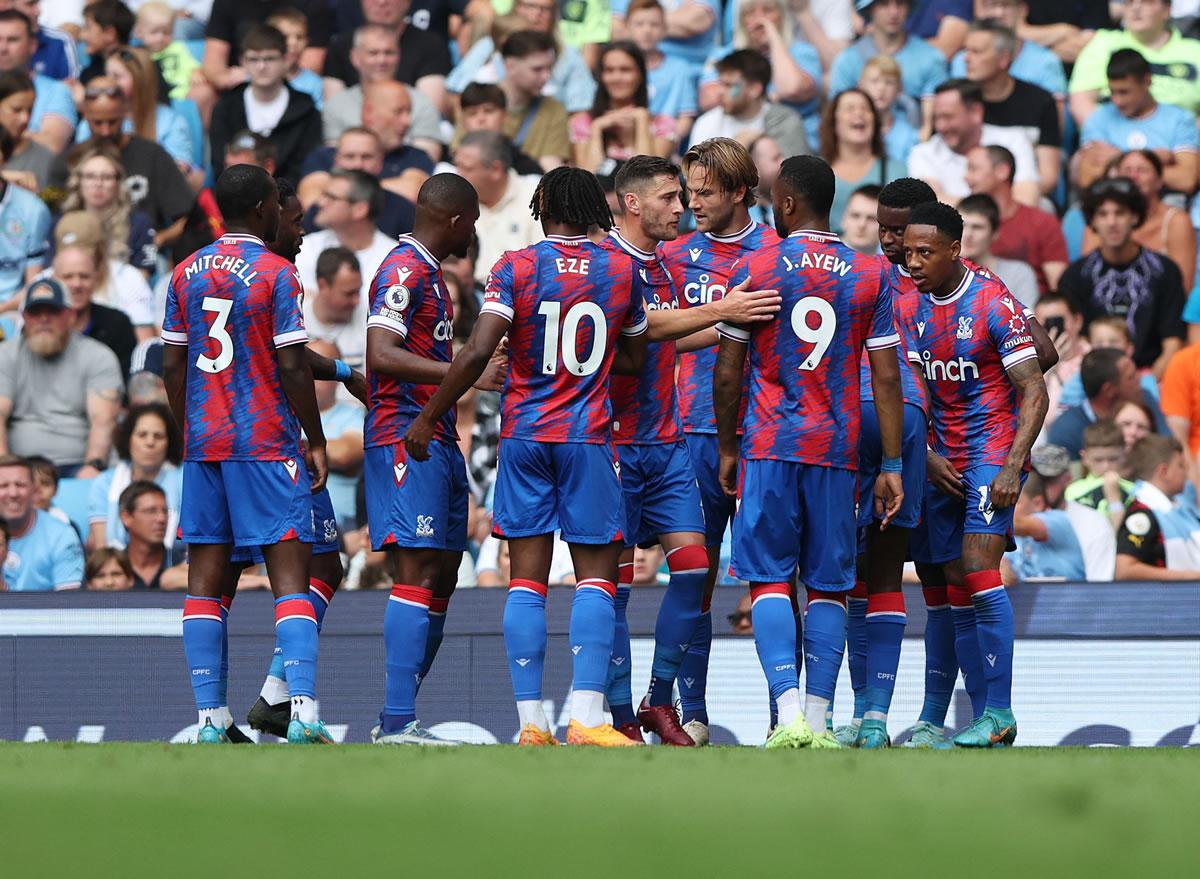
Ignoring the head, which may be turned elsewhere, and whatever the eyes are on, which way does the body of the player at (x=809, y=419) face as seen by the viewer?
away from the camera

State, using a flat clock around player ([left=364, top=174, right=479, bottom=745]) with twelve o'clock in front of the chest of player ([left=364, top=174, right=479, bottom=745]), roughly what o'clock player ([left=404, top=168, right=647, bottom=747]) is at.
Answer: player ([left=404, top=168, right=647, bottom=747]) is roughly at 1 o'clock from player ([left=364, top=174, right=479, bottom=745]).

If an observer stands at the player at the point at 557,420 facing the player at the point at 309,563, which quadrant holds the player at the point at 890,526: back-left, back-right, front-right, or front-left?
back-right

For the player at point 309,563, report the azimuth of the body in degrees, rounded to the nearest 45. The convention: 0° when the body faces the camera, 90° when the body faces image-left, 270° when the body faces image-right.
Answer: approximately 270°

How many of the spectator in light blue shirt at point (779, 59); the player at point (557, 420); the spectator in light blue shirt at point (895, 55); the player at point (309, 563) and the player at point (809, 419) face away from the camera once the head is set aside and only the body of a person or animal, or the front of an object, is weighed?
2

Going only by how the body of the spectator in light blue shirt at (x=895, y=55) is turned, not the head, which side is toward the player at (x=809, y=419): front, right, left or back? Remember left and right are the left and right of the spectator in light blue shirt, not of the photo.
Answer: front

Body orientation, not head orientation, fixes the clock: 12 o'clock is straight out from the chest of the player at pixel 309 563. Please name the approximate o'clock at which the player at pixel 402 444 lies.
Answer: the player at pixel 402 444 is roughly at 2 o'clock from the player at pixel 309 563.

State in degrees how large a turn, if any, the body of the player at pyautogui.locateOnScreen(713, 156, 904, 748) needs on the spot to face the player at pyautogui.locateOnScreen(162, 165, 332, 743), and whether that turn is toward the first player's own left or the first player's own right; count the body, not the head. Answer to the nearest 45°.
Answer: approximately 90° to the first player's own left

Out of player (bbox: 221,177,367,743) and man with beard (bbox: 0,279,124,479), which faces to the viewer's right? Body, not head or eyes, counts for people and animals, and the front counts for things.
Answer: the player

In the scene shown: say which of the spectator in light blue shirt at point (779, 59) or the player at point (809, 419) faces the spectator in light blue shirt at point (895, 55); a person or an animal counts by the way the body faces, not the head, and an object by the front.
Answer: the player

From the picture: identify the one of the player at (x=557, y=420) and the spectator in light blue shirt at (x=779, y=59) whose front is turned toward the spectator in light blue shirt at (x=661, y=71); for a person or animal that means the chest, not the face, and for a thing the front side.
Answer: the player

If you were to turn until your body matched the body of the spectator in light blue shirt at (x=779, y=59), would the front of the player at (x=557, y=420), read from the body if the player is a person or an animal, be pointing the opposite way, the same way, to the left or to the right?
the opposite way

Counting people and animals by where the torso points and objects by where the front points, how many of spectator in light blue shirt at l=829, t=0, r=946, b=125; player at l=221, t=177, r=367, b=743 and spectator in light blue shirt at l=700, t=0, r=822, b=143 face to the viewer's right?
1

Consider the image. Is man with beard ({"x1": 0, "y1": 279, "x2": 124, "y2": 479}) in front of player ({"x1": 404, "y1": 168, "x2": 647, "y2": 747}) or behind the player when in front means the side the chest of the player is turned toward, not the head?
in front

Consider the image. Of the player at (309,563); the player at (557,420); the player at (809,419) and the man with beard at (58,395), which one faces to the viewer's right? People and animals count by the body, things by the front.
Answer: the player at (309,563)

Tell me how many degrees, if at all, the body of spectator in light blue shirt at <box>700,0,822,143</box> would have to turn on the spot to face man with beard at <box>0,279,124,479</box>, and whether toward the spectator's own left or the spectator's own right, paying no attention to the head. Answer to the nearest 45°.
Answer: approximately 90° to the spectator's own right

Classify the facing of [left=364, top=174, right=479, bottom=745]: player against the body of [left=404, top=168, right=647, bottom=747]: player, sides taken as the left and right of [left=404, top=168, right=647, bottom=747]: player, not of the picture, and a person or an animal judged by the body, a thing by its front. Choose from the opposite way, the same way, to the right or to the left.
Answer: to the right
